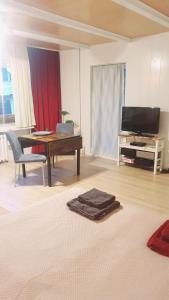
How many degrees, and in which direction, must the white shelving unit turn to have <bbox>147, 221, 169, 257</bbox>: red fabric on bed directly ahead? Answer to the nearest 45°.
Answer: approximately 45° to its left

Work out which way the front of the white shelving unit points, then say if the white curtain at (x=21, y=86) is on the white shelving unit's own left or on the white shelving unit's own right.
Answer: on the white shelving unit's own right

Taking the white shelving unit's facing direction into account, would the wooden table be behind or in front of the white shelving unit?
in front

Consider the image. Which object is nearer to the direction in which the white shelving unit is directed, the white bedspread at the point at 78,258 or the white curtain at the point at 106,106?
the white bedspread

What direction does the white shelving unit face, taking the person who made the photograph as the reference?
facing the viewer and to the left of the viewer

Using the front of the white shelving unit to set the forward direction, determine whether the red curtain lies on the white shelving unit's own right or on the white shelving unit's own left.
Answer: on the white shelving unit's own right

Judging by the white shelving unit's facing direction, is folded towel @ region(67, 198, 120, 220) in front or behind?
in front

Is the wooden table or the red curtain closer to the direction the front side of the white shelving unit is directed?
the wooden table

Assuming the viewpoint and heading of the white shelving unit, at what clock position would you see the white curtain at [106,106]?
The white curtain is roughly at 3 o'clock from the white shelving unit.

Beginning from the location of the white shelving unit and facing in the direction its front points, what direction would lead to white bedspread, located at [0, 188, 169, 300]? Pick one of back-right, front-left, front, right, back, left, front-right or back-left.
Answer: front-left

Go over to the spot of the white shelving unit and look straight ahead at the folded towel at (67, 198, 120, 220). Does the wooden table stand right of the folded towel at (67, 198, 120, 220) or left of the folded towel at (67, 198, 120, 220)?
right
